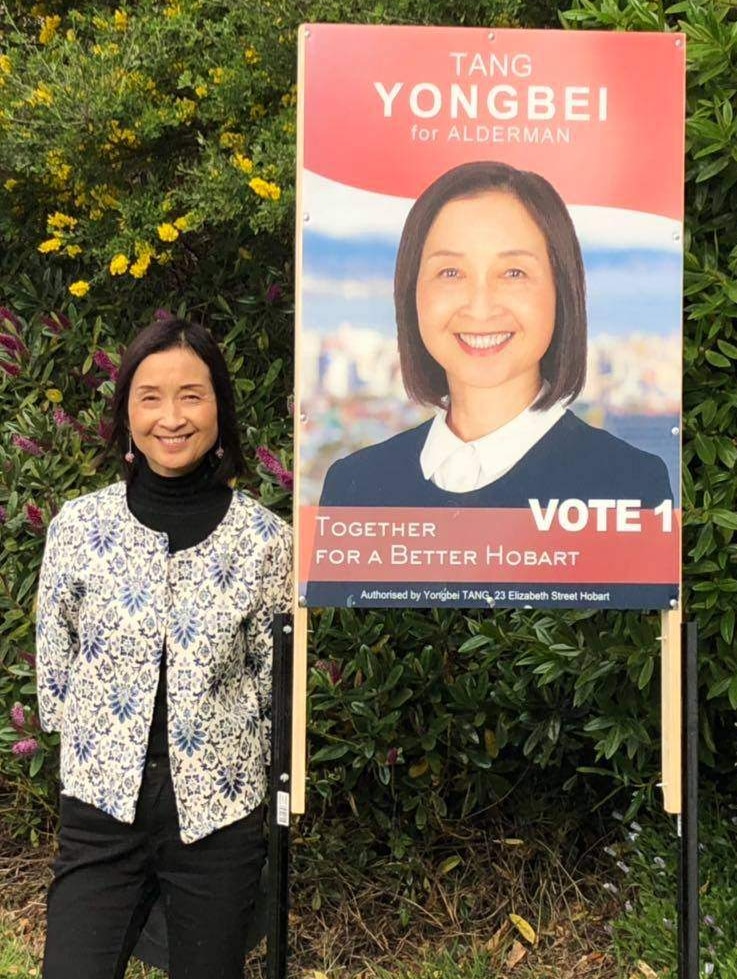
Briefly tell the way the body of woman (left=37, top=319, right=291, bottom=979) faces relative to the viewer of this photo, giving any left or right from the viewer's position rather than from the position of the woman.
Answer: facing the viewer

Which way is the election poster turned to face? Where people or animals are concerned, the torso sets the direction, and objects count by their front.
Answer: toward the camera

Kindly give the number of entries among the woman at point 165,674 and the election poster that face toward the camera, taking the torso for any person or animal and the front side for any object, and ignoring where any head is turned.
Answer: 2

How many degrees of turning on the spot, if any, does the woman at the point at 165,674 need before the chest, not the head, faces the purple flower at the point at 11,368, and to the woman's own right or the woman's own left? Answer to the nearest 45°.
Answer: approximately 180°

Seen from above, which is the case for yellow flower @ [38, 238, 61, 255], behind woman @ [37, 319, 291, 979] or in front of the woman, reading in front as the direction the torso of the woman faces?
behind

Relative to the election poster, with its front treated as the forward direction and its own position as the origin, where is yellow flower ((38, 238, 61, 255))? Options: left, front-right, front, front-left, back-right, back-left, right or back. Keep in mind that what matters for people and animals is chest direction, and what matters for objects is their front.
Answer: back-right
